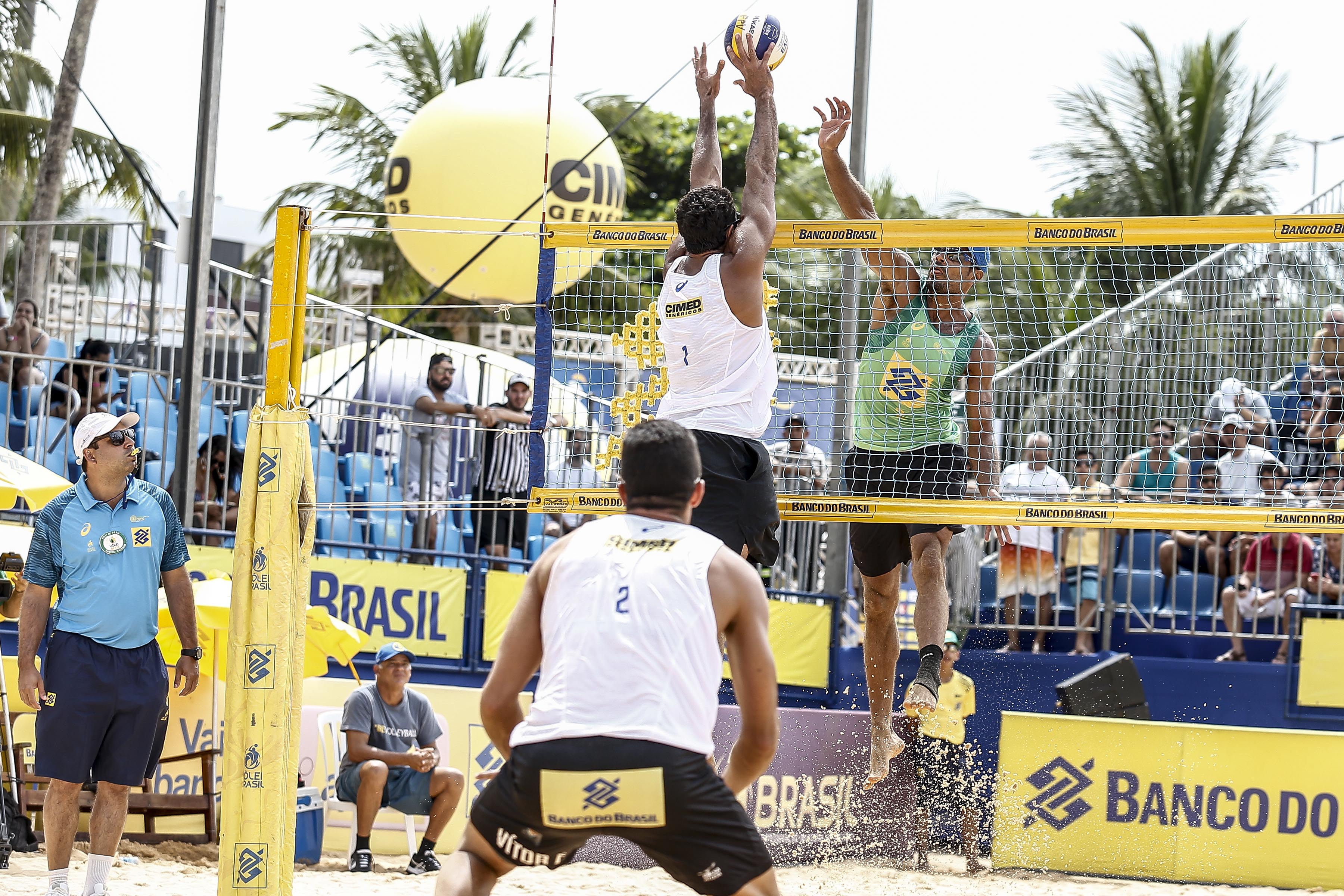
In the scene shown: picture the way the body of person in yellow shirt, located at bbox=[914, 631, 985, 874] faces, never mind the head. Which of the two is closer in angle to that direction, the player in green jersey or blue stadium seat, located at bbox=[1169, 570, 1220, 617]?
the player in green jersey

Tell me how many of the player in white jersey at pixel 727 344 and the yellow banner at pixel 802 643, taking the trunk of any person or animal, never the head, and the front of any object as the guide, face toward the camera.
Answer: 1

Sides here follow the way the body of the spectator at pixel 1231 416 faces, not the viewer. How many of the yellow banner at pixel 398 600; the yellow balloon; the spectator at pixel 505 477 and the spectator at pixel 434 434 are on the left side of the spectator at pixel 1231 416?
0

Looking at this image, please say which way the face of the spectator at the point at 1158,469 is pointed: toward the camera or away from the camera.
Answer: toward the camera

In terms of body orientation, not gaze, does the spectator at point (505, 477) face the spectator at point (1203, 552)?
no

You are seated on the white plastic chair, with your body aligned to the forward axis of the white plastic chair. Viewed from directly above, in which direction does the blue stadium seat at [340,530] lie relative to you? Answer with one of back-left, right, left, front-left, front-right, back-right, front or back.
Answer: back-left

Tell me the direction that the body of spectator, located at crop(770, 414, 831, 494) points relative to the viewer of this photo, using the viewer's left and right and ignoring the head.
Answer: facing the viewer

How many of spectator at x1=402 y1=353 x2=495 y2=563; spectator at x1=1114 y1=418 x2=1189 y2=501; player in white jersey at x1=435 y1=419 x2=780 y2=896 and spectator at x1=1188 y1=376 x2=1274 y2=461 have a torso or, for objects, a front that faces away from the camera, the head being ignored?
1

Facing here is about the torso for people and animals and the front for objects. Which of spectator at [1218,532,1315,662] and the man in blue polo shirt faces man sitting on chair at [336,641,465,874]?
the spectator

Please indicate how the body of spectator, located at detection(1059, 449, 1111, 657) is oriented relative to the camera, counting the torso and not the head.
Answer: toward the camera

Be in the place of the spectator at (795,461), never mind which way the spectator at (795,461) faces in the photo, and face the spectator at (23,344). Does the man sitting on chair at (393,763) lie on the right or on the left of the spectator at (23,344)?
left

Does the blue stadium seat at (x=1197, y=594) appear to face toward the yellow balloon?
no

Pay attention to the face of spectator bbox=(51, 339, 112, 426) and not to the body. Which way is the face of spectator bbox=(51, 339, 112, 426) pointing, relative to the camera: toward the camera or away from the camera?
toward the camera

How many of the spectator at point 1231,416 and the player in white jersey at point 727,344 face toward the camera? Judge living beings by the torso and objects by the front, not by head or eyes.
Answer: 1

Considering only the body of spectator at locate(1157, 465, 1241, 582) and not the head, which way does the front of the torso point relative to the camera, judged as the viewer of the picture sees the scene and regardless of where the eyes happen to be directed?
toward the camera

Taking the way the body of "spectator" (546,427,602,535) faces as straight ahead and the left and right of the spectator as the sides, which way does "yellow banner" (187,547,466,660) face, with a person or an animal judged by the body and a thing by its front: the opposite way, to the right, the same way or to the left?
the same way

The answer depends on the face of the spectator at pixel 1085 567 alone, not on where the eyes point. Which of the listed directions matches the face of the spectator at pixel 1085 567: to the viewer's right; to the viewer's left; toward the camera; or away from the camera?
toward the camera

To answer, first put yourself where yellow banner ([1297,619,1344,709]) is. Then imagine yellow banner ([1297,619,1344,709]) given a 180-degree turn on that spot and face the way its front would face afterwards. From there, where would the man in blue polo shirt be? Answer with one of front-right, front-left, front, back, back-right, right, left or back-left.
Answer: back-left

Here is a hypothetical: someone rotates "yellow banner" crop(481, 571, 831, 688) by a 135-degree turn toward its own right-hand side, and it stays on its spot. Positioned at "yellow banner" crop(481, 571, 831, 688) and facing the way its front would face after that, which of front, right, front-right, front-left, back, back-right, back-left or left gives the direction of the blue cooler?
left
